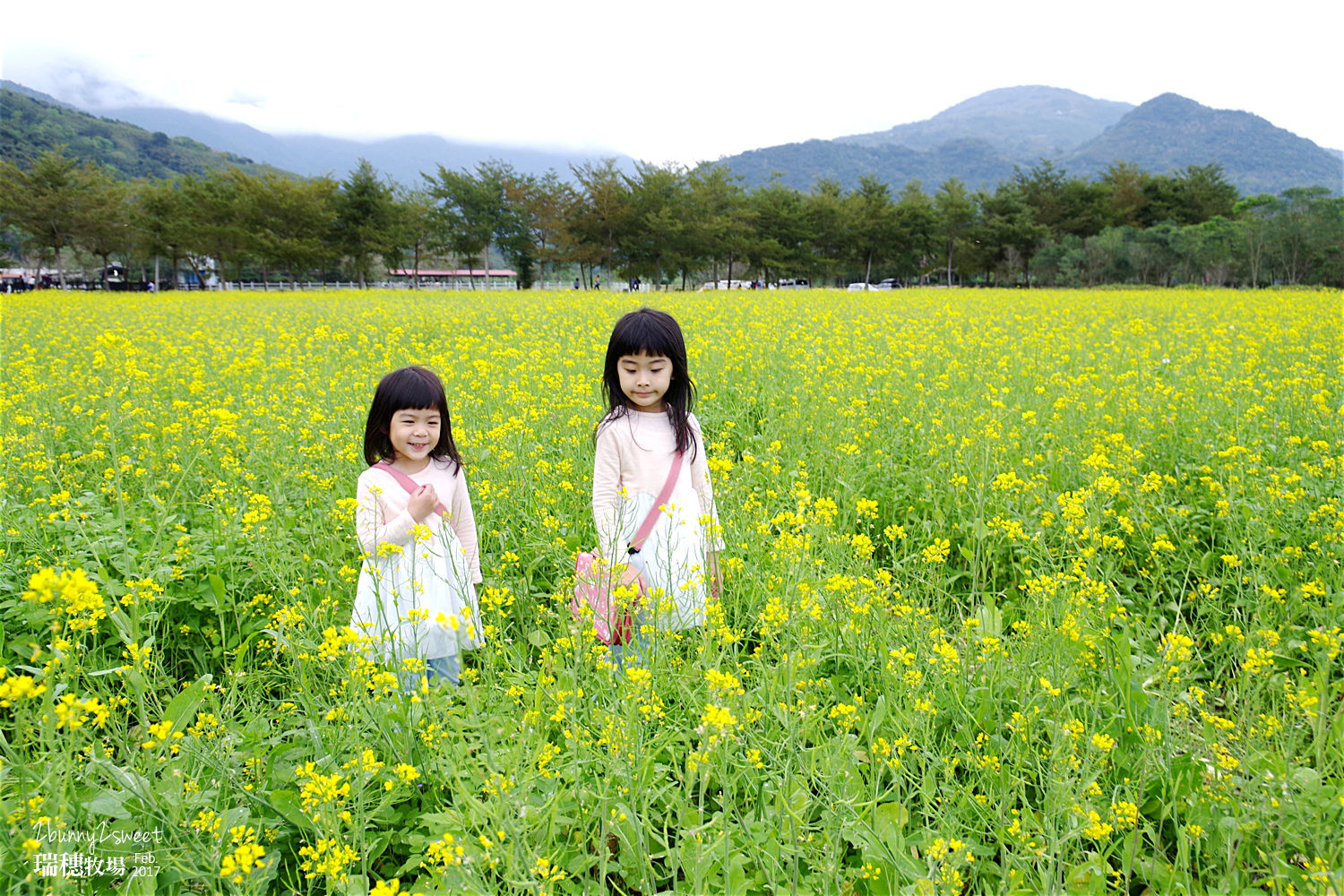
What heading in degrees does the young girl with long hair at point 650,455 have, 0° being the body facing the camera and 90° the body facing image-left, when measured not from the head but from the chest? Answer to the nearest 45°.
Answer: approximately 0°

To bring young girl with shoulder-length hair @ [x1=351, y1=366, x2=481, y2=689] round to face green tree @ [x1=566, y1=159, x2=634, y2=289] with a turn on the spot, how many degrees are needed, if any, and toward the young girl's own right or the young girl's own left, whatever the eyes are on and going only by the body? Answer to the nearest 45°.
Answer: approximately 180°

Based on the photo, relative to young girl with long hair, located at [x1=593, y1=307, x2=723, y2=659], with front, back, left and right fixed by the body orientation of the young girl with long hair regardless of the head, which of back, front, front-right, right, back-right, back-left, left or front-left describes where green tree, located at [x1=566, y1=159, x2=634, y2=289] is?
back

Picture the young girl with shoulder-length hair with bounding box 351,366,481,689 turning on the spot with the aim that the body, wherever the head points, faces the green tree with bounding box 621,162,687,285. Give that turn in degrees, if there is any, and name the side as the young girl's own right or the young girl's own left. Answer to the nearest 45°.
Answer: approximately 180°

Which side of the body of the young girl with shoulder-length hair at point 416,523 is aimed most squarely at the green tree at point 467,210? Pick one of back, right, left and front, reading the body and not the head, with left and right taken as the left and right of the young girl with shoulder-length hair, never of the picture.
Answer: back

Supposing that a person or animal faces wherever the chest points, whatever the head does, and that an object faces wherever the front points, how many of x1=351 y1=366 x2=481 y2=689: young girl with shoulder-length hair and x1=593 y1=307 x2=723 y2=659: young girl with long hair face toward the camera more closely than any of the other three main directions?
2

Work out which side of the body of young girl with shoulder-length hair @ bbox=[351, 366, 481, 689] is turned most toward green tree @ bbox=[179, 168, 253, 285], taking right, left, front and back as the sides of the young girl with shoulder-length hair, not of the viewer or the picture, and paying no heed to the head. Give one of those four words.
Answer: back

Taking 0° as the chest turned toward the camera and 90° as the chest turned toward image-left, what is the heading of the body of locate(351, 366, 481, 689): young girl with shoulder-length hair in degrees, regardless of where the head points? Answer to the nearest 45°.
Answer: approximately 0°
